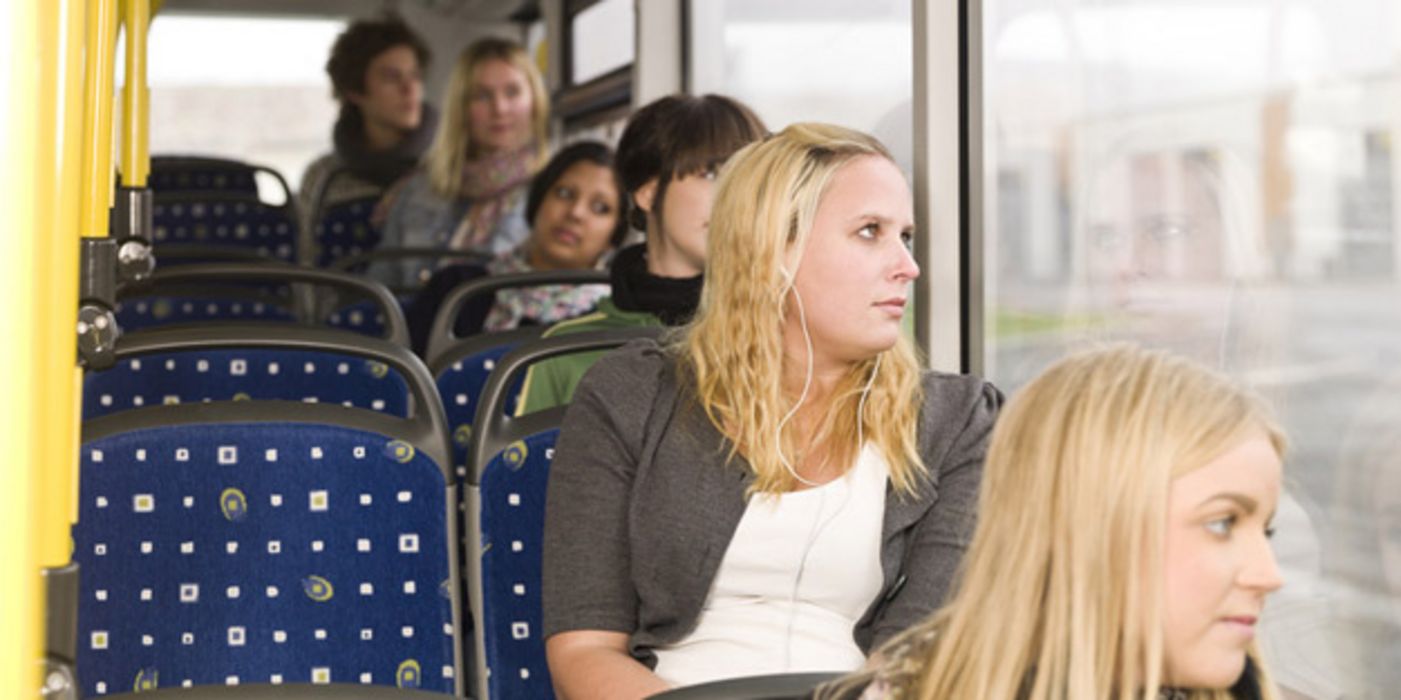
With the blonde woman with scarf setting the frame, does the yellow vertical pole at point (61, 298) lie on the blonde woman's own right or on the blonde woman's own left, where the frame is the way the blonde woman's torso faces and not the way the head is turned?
on the blonde woman's own right

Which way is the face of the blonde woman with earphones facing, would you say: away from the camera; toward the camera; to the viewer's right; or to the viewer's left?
to the viewer's right

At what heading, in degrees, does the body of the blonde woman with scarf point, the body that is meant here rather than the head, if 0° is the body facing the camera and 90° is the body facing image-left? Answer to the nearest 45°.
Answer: approximately 315°

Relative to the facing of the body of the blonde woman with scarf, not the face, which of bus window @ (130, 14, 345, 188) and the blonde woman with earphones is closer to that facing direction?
the blonde woman with earphones

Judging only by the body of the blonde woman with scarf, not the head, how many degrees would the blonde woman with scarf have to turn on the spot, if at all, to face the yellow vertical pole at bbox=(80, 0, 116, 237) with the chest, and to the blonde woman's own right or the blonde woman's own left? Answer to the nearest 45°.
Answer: approximately 45° to the blonde woman's own right

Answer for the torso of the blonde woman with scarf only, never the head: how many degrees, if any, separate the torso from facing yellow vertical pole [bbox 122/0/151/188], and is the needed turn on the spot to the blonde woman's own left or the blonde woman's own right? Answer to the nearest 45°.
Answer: approximately 45° to the blonde woman's own right

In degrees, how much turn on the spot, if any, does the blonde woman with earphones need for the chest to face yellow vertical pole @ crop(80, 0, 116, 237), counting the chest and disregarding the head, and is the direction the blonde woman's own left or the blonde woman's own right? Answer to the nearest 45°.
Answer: approximately 90° to the blonde woman's own right

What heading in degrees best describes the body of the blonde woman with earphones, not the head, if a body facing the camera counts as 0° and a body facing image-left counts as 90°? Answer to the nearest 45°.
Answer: approximately 315°
